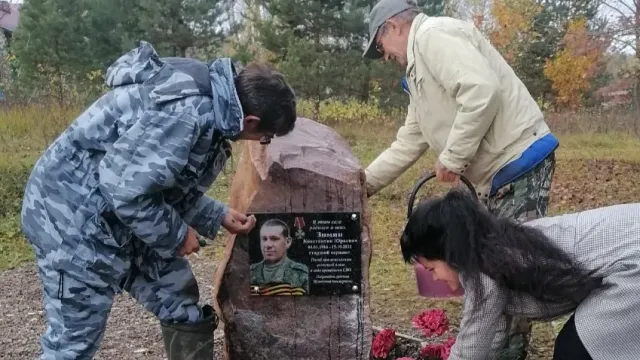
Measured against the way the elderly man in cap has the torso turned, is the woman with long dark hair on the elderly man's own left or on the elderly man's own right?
on the elderly man's own left

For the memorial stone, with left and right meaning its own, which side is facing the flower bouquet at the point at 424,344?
left

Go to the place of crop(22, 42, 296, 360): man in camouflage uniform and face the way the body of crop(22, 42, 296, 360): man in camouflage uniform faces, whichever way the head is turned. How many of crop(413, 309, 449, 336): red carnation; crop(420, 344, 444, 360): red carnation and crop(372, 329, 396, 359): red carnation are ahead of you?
3

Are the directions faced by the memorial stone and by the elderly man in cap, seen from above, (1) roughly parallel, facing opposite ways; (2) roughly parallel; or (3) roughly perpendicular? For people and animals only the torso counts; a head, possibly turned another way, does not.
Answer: roughly perpendicular

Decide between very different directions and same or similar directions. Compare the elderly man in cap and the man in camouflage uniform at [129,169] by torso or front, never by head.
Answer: very different directions

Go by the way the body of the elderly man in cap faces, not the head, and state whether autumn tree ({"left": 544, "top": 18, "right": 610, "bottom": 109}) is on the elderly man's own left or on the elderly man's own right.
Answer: on the elderly man's own right

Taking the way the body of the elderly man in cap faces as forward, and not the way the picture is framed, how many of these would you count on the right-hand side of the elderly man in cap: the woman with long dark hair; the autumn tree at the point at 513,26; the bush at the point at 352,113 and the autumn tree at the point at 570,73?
3

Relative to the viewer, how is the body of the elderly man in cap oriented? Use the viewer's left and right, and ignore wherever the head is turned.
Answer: facing to the left of the viewer

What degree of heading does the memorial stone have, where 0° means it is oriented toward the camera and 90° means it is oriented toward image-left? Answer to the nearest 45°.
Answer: approximately 0°

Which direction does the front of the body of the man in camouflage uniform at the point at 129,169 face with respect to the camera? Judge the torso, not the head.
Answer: to the viewer's right
